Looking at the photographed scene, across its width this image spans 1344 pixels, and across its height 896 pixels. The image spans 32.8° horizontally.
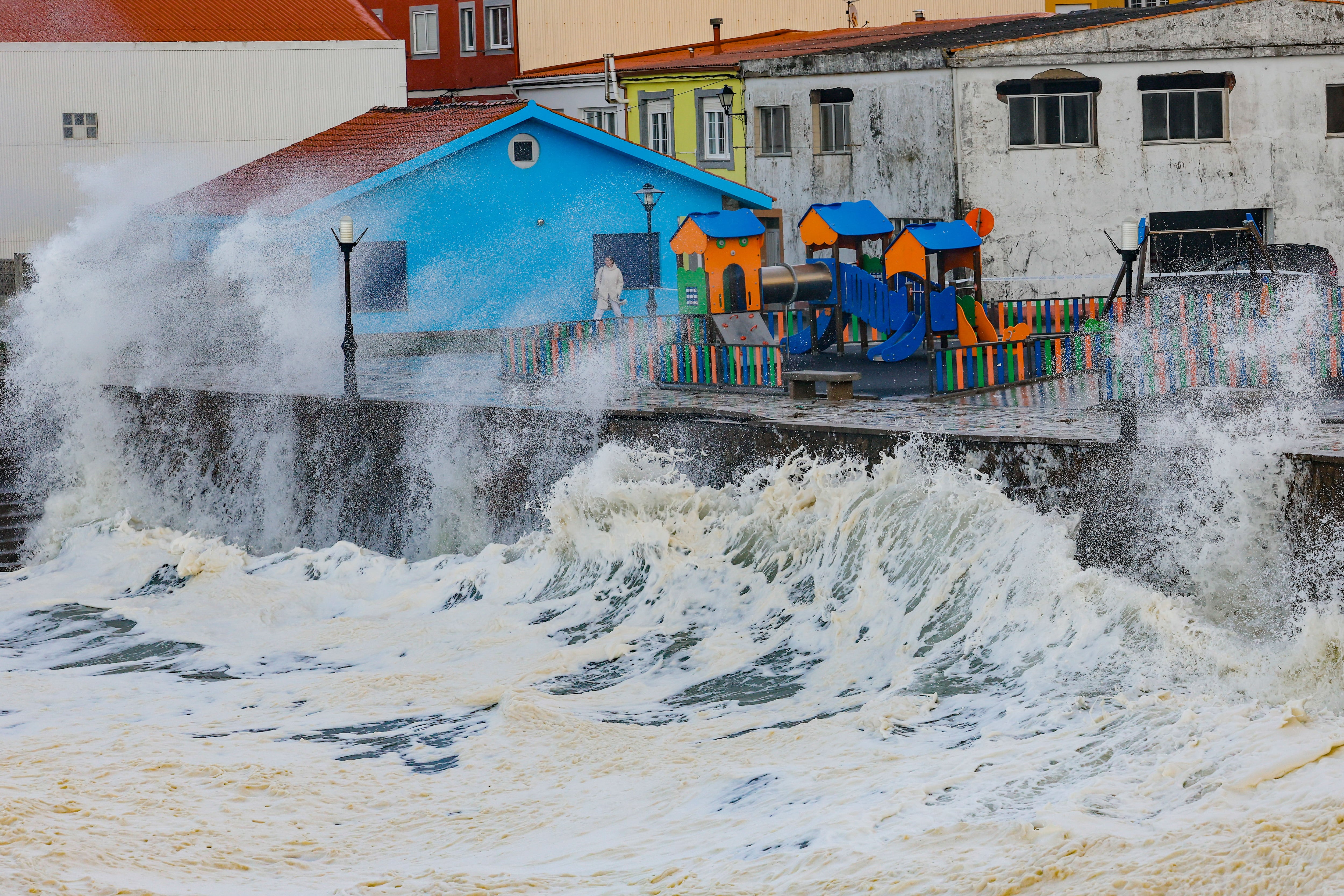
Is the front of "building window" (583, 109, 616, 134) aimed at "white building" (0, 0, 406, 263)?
no

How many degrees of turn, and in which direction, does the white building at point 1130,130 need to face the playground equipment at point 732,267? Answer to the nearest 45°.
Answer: approximately 45° to its right

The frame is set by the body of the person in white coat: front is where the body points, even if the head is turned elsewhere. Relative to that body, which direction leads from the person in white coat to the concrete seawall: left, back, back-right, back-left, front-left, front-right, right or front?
front

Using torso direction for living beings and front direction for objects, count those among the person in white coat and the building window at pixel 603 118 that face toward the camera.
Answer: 2

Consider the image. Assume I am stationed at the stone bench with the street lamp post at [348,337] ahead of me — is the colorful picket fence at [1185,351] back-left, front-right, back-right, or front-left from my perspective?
back-right

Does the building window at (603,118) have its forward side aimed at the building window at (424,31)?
no

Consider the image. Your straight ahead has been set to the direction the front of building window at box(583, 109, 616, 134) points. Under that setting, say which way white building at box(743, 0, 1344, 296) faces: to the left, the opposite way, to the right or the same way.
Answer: the same way

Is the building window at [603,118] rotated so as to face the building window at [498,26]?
no

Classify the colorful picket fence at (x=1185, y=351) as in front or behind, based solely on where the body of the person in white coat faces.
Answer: in front

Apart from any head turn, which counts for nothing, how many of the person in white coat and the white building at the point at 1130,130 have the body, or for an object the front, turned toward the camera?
2

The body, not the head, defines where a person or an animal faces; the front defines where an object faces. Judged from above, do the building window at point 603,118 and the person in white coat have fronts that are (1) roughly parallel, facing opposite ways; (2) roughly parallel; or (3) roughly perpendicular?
roughly parallel

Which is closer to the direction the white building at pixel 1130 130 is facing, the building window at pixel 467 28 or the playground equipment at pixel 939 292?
the playground equipment

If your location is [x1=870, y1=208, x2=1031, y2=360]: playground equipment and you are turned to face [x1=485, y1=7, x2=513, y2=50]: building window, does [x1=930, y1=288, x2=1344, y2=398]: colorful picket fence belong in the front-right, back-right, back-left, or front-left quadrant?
back-right

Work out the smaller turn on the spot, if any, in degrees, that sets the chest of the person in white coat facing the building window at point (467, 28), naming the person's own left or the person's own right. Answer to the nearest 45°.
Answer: approximately 180°

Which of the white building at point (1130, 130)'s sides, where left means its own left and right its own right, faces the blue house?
right

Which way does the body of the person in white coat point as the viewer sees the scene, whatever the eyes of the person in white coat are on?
toward the camera

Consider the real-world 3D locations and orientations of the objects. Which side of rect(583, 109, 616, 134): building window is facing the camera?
front

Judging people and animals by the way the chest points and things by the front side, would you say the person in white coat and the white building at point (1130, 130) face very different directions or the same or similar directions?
same or similar directions
